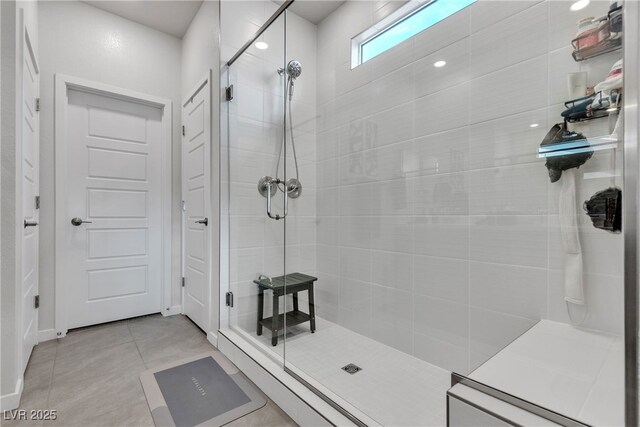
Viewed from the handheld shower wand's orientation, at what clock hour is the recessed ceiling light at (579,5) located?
The recessed ceiling light is roughly at 12 o'clock from the handheld shower wand.

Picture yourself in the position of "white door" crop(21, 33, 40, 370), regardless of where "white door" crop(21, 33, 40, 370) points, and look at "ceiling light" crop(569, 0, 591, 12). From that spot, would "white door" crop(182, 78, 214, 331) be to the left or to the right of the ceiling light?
left

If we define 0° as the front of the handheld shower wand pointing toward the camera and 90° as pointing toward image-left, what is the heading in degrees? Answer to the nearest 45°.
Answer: approximately 315°

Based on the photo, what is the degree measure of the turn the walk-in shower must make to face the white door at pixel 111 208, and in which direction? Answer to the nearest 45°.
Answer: approximately 45° to its right

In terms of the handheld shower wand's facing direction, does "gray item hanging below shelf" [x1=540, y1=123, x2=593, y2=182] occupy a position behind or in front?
in front

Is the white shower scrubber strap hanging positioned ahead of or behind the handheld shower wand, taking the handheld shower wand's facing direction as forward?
ahead

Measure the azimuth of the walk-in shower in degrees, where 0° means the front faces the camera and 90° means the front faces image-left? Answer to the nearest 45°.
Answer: approximately 45°

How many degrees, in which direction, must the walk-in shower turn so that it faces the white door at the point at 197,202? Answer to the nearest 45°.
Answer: approximately 45° to its right
